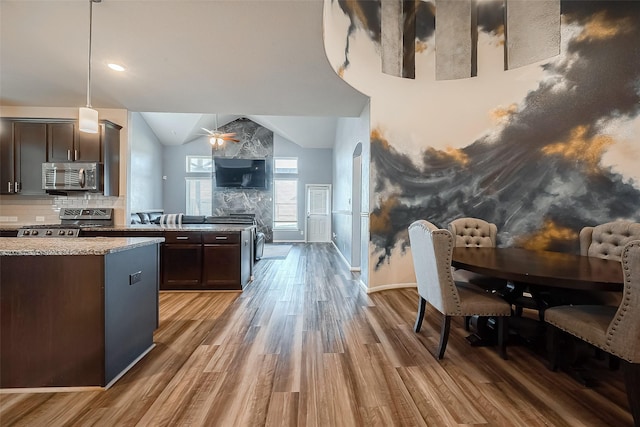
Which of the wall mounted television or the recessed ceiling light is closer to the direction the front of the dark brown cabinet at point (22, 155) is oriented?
the recessed ceiling light

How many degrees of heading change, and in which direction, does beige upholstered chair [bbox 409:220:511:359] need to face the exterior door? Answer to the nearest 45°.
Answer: approximately 90° to its left

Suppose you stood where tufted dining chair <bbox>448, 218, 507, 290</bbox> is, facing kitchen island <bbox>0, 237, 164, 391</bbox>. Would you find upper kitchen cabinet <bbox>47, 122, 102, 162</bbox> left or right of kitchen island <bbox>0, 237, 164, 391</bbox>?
right

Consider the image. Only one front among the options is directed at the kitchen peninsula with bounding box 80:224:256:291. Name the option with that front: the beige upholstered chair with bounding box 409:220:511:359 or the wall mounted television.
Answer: the wall mounted television

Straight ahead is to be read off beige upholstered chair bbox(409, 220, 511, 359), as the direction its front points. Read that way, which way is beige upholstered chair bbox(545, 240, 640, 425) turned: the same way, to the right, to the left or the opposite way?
to the left

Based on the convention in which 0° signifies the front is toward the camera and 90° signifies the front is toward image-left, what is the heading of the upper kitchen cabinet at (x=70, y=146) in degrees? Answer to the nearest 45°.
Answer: approximately 0°

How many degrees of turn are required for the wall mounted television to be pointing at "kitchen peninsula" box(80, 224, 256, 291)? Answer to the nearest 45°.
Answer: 0° — it already faces it

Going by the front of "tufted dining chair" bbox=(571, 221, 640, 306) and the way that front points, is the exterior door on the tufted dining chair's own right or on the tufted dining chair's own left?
on the tufted dining chair's own right

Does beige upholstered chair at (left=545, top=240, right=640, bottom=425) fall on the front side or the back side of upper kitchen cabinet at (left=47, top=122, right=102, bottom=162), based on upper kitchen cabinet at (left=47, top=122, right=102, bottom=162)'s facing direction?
on the front side

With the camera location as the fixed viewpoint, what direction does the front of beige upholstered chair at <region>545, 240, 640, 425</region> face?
facing away from the viewer and to the left of the viewer
